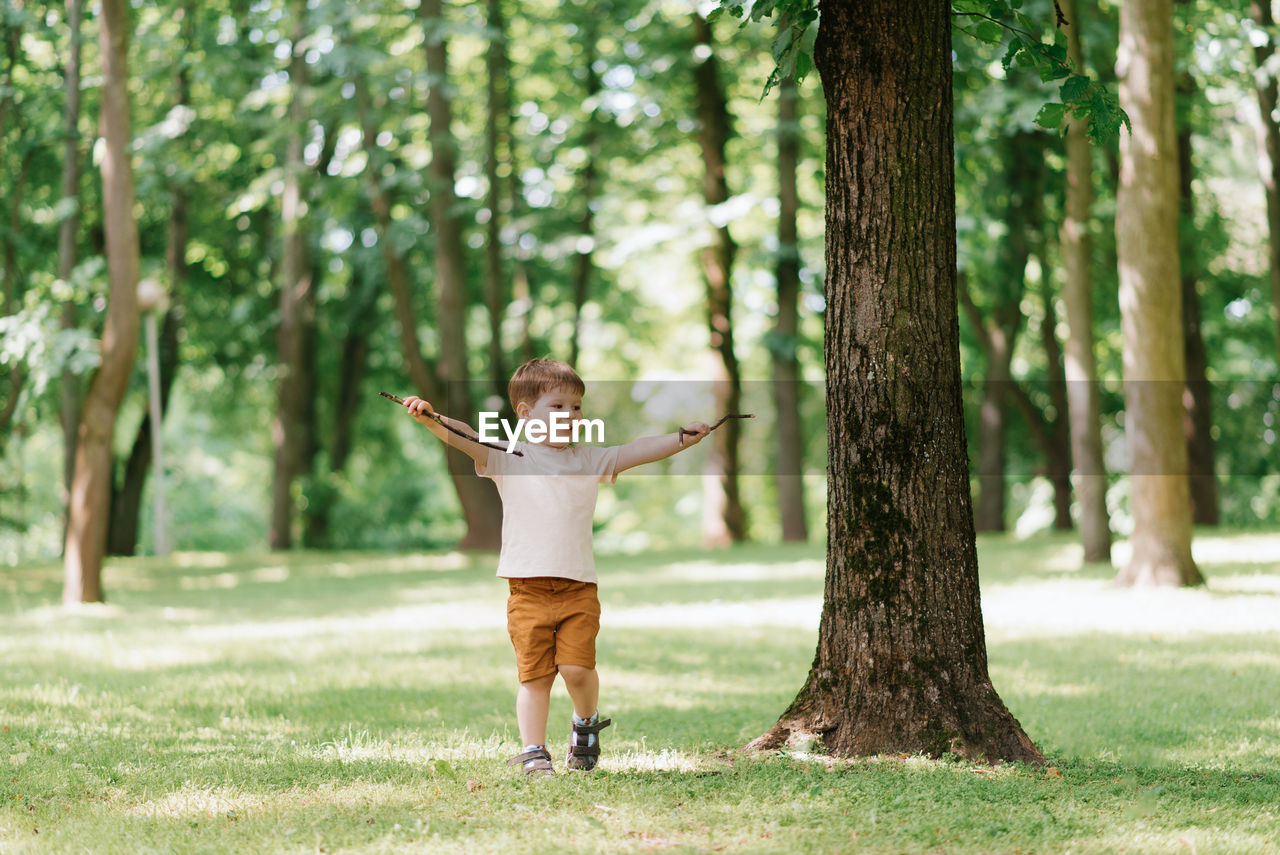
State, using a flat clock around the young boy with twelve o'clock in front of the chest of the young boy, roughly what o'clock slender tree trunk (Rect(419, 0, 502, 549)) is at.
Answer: The slender tree trunk is roughly at 6 o'clock from the young boy.

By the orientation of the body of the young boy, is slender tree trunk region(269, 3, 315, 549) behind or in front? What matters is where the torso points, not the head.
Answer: behind

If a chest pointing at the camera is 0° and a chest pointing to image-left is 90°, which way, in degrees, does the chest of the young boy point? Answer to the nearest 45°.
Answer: approximately 0°

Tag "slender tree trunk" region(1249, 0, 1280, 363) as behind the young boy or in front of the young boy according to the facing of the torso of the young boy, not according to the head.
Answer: behind

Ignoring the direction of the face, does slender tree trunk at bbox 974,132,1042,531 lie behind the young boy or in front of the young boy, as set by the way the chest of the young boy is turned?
behind

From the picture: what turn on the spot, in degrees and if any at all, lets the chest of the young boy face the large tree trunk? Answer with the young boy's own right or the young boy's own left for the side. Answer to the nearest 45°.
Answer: approximately 90° to the young boy's own left

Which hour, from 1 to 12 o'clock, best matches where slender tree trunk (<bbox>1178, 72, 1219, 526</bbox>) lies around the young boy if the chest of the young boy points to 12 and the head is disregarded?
The slender tree trunk is roughly at 7 o'clock from the young boy.

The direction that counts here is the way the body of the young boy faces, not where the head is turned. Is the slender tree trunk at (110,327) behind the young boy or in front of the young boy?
behind

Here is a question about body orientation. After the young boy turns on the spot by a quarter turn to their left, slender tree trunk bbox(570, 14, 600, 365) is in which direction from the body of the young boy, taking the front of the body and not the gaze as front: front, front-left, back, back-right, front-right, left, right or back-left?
left

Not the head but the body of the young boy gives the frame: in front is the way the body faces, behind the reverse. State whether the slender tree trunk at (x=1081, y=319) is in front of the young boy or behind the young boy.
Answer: behind

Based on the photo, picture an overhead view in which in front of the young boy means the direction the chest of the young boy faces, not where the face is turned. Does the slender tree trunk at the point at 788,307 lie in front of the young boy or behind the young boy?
behind

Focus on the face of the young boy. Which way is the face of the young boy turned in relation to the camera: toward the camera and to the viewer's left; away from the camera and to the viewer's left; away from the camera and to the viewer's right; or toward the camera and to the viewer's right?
toward the camera and to the viewer's right
